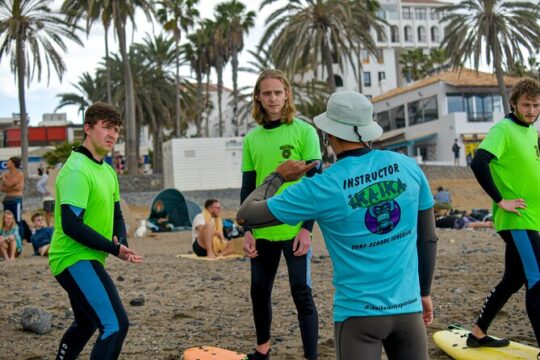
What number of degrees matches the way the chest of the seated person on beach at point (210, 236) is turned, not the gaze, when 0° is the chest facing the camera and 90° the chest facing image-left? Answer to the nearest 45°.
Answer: approximately 315°

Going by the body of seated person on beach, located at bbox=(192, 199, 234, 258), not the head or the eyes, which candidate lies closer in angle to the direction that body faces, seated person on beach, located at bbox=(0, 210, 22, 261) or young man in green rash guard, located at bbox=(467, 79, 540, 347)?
the young man in green rash guard

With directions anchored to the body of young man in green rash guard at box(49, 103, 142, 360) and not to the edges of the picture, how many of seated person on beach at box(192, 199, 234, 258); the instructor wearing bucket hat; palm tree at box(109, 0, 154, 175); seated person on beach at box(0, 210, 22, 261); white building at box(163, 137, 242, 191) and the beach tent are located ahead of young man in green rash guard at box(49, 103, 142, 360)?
1

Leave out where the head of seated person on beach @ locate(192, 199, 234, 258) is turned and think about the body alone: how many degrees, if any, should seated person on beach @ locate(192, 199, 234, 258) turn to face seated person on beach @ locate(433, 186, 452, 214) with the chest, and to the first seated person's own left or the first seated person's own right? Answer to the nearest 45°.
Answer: approximately 90° to the first seated person's own left

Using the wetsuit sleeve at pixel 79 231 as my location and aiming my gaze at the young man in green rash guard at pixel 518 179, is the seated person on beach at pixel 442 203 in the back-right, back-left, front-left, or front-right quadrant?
front-left

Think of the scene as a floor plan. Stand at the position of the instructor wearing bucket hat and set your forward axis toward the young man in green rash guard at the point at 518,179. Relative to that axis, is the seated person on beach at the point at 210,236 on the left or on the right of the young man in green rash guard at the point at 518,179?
left

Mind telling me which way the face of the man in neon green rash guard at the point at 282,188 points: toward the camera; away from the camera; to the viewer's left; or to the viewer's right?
toward the camera

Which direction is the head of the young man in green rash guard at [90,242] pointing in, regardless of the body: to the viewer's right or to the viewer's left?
to the viewer's right

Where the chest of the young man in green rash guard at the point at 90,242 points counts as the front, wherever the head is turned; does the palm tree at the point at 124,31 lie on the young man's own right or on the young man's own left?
on the young man's own left
